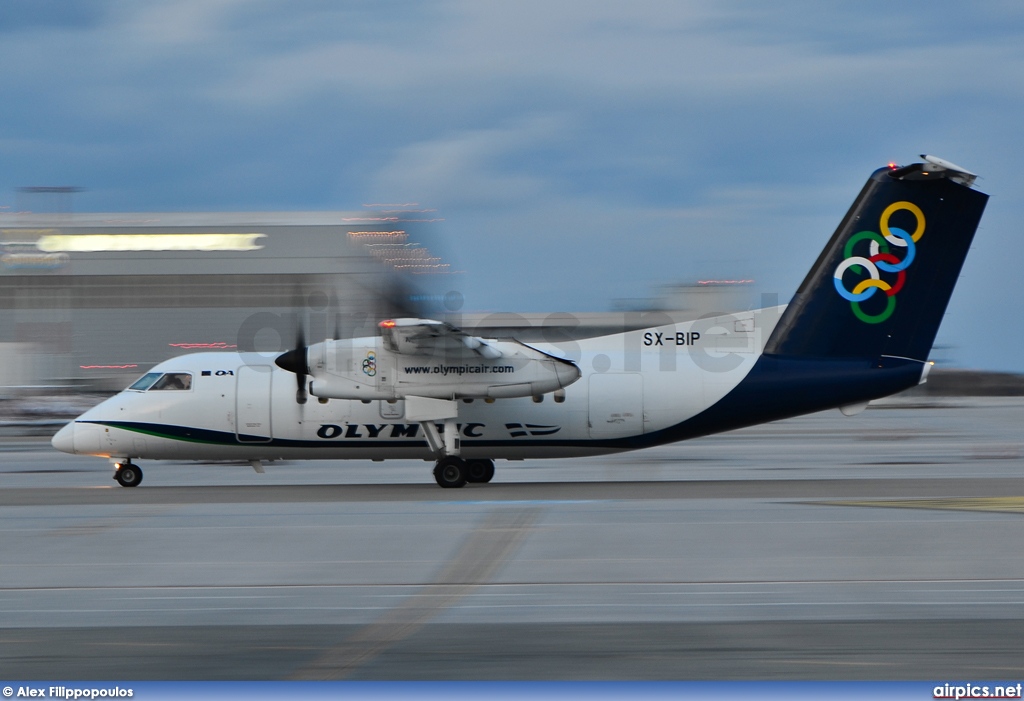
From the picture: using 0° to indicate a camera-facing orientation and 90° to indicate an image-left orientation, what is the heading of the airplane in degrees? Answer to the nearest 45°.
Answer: approximately 90°
